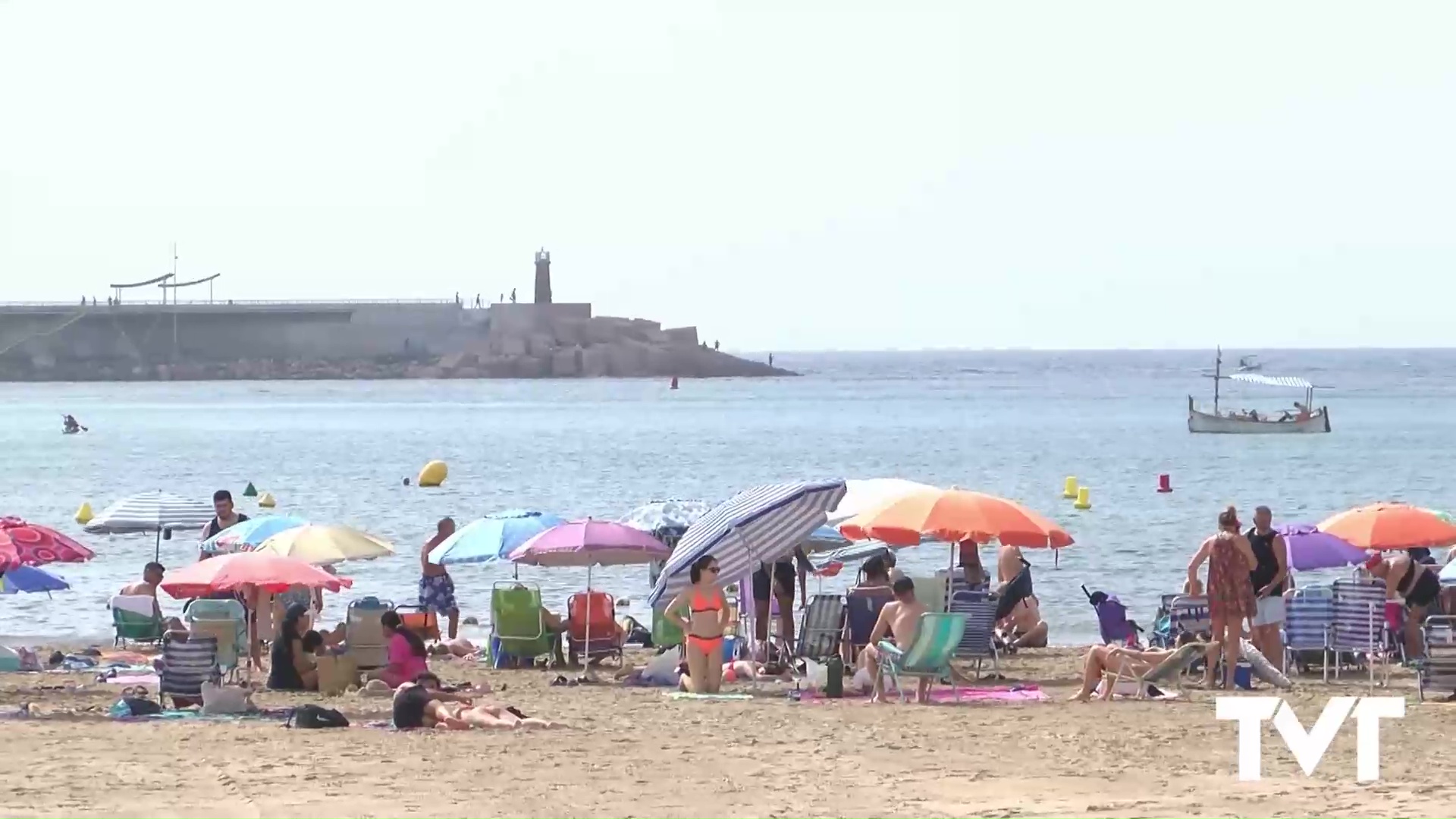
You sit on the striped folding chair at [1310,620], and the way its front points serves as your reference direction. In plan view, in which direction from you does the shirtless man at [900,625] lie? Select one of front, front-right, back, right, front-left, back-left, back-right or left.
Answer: back-left

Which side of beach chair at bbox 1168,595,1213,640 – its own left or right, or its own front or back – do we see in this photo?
back

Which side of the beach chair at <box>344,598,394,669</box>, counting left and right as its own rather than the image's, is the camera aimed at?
back

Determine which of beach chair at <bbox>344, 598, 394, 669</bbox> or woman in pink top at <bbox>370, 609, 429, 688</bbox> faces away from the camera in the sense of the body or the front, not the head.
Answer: the beach chair

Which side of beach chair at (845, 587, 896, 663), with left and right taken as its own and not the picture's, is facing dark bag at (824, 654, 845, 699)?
back

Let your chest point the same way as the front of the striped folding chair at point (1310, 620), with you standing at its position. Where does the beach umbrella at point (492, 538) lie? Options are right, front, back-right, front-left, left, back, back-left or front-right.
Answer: left

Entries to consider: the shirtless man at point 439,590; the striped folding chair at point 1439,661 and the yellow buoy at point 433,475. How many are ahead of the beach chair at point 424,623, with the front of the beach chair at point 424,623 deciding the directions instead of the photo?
2

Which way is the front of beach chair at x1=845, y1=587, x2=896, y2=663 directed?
away from the camera

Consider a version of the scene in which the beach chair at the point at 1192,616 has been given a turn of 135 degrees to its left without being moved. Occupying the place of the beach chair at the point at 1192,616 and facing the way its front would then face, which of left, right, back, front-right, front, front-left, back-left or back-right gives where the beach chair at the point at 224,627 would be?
front-right

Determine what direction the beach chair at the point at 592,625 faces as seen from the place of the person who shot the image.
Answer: facing away from the viewer

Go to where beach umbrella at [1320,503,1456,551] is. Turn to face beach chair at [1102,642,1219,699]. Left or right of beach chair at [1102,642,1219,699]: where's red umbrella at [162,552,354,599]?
right

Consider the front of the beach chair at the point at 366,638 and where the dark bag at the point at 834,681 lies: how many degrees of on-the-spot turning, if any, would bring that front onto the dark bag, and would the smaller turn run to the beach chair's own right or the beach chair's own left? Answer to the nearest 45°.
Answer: approximately 135° to the beach chair's own right

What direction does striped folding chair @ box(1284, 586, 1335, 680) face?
away from the camera
